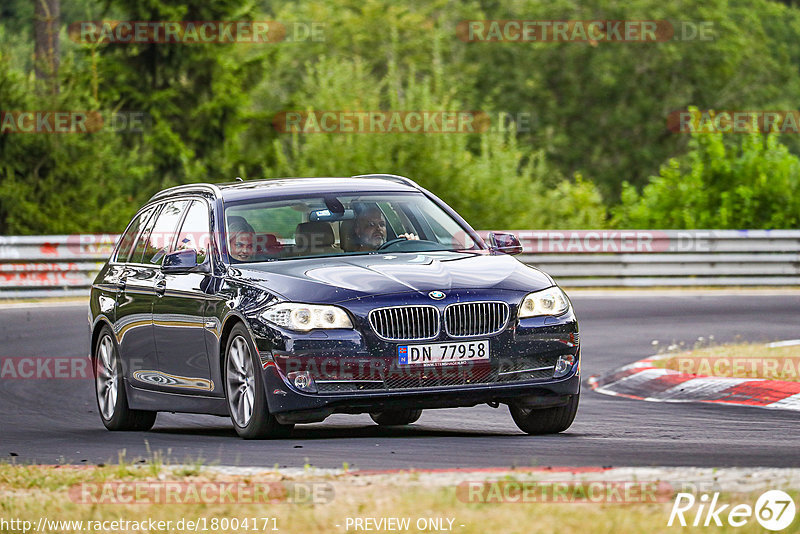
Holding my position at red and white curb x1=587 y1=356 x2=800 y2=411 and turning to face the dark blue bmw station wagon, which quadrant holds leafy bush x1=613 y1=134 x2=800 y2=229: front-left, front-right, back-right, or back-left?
back-right

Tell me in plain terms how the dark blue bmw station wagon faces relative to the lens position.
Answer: facing the viewer and to the right of the viewer

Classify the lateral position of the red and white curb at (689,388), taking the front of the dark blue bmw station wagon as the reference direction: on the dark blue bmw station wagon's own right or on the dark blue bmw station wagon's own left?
on the dark blue bmw station wagon's own left

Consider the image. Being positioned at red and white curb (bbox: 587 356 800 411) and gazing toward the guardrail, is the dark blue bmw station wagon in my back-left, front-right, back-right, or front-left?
back-left

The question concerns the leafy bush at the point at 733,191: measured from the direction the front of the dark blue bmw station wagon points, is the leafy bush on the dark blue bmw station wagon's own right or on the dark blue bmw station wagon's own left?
on the dark blue bmw station wagon's own left
